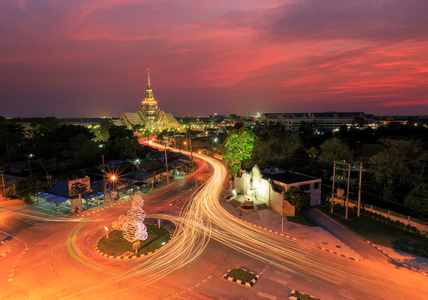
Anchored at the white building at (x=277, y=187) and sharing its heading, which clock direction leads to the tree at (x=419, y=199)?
The tree is roughly at 8 o'clock from the white building.

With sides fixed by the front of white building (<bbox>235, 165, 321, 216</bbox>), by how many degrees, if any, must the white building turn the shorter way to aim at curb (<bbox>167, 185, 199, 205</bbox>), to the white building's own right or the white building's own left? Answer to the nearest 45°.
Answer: approximately 45° to the white building's own right

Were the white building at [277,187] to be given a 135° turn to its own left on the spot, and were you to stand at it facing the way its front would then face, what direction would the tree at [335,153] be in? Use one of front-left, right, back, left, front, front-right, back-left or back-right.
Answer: front-left

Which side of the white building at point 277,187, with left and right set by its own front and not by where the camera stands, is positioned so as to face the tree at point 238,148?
right

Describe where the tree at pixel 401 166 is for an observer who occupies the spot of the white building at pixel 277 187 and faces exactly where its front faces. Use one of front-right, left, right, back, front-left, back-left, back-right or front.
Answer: back-left

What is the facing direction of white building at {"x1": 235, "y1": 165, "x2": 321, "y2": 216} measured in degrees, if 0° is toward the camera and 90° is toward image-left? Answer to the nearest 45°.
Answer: approximately 45°
